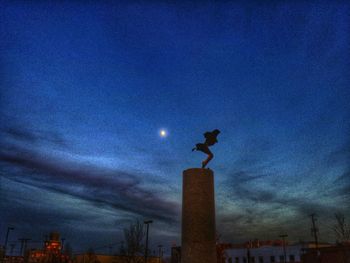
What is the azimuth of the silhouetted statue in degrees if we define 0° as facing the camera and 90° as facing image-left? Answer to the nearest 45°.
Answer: approximately 270°
